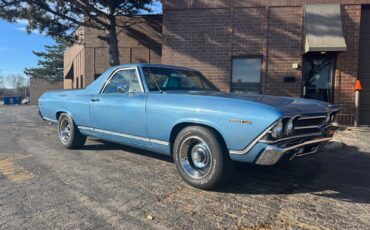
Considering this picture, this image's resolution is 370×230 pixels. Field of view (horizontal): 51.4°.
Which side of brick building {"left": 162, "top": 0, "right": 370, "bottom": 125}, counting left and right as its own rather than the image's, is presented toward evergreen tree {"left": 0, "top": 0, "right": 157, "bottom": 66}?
right

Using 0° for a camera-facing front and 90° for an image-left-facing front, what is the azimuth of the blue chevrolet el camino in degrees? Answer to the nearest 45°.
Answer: approximately 315°

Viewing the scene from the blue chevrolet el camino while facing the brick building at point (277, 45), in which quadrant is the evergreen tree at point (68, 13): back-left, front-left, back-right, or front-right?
front-left

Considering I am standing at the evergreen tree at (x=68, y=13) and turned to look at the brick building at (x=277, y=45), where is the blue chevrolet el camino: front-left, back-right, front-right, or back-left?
front-right

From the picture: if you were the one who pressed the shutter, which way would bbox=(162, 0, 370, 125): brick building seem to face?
facing the viewer

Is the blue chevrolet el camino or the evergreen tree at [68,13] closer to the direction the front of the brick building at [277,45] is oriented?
the blue chevrolet el camino

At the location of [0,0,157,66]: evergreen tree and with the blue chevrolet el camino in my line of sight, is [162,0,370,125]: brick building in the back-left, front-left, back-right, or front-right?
front-left

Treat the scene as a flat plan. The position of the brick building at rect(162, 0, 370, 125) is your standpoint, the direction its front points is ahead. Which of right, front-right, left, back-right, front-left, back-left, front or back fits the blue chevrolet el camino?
front

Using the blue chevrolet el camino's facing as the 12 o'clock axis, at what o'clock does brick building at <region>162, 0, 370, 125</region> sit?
The brick building is roughly at 8 o'clock from the blue chevrolet el camino.

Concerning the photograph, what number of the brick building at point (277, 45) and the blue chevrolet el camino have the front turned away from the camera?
0
